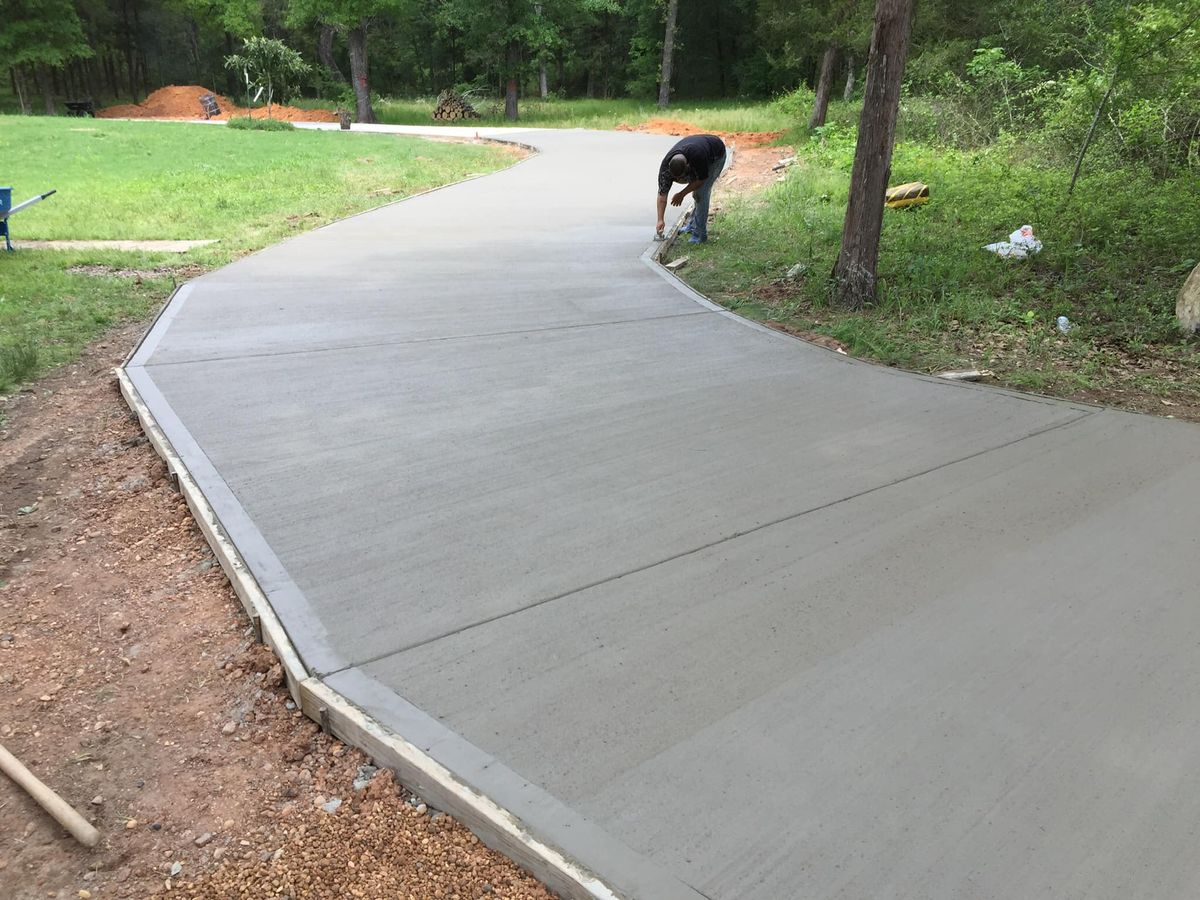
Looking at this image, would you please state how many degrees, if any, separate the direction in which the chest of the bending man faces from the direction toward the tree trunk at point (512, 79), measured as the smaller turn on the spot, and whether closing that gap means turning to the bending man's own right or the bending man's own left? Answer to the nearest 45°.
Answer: approximately 135° to the bending man's own right

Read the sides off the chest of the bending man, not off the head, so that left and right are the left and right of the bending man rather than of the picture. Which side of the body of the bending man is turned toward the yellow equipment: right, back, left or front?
back

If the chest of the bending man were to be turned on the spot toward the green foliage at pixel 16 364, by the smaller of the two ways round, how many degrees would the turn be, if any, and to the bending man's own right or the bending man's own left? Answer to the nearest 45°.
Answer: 0° — they already face it

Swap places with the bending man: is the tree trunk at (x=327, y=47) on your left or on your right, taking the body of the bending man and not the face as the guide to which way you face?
on your right

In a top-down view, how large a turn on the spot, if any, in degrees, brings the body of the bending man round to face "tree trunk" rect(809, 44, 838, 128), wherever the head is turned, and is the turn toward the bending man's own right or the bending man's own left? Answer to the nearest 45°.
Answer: approximately 135° to the bending man's own right

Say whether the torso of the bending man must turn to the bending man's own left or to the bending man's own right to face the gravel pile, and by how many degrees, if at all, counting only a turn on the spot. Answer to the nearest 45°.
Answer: approximately 45° to the bending man's own left

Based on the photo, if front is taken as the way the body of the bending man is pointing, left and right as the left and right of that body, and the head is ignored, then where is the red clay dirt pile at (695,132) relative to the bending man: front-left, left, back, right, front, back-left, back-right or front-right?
back-right

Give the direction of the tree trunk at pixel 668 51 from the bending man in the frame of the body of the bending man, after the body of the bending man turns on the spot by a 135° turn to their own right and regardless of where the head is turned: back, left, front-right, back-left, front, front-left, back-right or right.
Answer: front

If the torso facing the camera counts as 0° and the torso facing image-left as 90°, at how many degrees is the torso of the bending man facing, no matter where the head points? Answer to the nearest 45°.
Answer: approximately 45°

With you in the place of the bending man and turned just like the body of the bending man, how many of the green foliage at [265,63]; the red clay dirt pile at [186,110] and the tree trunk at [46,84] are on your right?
3

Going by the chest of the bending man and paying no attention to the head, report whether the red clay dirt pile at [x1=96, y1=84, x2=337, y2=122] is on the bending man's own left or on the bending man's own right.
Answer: on the bending man's own right

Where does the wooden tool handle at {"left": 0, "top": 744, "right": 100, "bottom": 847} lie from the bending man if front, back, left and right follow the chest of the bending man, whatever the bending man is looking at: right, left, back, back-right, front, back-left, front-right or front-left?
front-left

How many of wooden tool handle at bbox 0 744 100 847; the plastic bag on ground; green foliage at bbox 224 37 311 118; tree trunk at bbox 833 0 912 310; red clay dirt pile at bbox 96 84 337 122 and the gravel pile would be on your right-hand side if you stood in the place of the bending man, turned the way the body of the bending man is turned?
2

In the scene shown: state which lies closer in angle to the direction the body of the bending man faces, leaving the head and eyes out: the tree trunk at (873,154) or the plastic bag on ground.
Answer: the tree trunk

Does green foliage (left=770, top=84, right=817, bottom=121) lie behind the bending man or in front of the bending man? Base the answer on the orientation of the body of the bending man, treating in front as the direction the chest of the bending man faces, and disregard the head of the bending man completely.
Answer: behind
